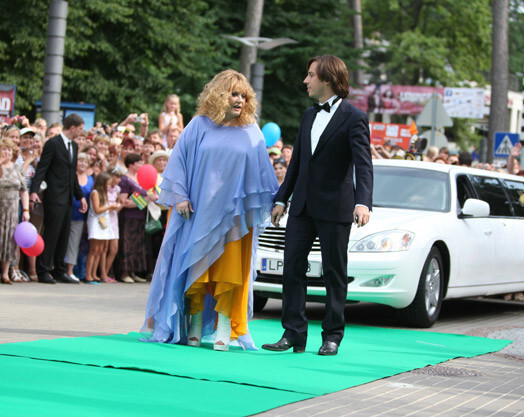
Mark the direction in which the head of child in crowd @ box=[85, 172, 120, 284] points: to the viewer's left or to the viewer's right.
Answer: to the viewer's right

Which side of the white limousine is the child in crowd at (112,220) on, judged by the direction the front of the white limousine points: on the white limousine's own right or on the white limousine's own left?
on the white limousine's own right

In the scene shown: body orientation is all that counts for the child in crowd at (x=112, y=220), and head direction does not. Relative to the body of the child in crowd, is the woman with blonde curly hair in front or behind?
in front

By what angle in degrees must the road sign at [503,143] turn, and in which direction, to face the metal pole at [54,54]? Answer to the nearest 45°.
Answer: approximately 45° to its right
